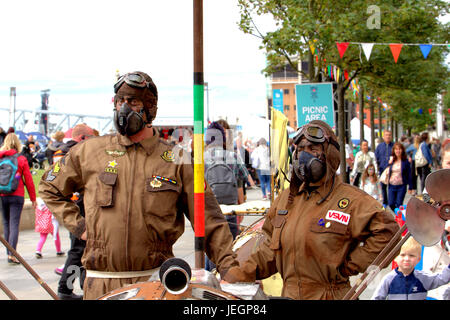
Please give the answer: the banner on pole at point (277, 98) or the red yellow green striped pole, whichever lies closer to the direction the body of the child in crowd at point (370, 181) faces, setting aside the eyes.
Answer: the red yellow green striped pole

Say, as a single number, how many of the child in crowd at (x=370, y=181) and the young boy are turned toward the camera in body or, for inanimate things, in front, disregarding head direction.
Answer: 2

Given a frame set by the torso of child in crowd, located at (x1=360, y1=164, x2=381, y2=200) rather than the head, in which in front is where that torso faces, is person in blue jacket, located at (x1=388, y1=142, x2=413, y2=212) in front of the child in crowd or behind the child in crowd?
in front

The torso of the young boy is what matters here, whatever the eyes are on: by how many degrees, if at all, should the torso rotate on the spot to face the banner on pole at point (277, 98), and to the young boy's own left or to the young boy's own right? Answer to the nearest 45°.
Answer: approximately 180°

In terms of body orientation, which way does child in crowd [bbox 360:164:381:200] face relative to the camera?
toward the camera

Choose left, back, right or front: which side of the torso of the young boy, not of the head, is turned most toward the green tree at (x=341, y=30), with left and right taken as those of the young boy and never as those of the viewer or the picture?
back

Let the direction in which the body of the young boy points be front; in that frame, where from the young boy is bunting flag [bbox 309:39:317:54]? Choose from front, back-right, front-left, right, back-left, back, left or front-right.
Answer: back

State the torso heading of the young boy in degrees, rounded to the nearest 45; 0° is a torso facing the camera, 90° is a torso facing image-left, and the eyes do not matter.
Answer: approximately 0°
